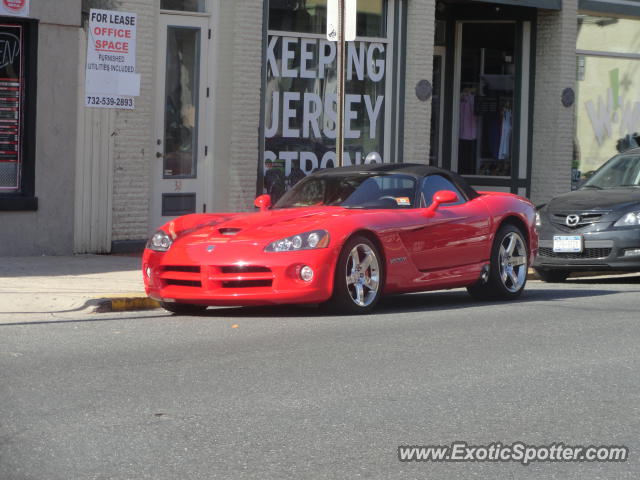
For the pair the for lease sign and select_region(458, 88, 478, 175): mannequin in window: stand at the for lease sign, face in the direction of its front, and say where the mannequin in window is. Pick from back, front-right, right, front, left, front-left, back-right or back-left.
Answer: back-left

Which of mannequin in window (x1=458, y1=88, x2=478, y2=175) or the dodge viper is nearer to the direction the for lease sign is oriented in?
the dodge viper

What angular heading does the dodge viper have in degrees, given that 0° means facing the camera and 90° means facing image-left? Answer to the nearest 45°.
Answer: approximately 45°

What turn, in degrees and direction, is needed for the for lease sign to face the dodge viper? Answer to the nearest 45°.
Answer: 0° — it already faces it

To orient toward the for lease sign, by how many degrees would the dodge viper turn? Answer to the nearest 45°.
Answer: approximately 90° to its right

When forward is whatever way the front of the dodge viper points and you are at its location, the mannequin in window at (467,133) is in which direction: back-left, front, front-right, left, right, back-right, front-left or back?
back-right
